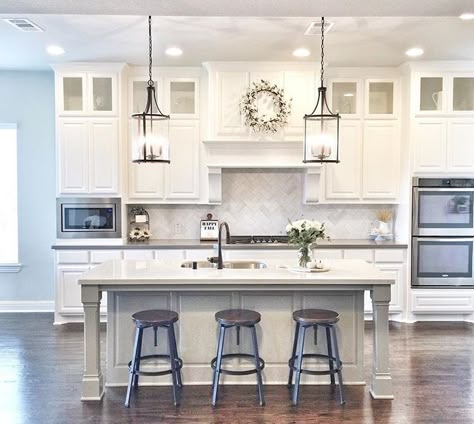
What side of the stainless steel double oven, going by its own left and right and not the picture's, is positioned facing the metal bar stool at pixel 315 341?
front

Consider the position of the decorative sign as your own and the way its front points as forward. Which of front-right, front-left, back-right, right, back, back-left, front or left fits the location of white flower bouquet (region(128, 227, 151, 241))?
right

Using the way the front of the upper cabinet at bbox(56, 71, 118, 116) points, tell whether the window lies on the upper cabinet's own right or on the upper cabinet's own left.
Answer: on the upper cabinet's own right

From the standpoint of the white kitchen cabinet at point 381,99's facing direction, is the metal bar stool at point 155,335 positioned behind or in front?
in front

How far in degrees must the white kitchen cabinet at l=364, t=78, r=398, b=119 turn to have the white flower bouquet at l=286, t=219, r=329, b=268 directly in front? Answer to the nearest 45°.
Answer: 0° — it already faces it

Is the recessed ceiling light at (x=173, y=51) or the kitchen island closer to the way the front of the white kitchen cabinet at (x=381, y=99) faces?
the kitchen island

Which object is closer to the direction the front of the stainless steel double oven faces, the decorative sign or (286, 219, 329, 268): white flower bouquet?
the white flower bouquet

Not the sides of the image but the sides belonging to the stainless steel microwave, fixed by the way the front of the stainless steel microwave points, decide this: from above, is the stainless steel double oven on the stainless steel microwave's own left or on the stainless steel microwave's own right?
on the stainless steel microwave's own left

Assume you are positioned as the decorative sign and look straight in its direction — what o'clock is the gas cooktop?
The gas cooktop is roughly at 9 o'clock from the decorative sign.

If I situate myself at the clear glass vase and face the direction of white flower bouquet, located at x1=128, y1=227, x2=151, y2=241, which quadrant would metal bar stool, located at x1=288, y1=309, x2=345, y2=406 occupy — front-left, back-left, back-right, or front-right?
back-left

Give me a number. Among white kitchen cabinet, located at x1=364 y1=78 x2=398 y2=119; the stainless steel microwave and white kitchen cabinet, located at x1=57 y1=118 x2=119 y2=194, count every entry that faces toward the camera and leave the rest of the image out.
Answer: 3

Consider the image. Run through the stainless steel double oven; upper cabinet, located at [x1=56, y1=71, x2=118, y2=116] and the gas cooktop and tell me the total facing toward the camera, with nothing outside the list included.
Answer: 3
